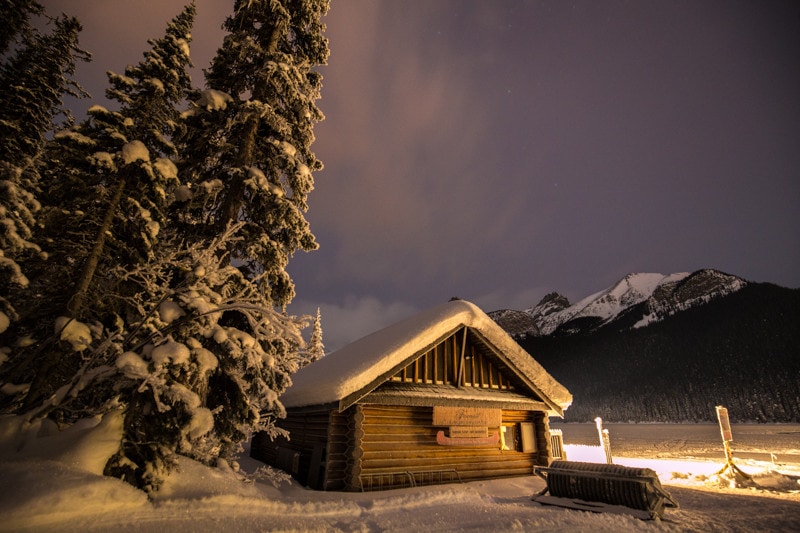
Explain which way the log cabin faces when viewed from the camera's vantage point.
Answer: facing the viewer and to the right of the viewer

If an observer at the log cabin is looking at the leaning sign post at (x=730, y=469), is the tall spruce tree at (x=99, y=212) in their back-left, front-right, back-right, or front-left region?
back-right

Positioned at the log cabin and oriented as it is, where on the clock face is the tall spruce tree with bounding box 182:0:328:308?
The tall spruce tree is roughly at 3 o'clock from the log cabin.

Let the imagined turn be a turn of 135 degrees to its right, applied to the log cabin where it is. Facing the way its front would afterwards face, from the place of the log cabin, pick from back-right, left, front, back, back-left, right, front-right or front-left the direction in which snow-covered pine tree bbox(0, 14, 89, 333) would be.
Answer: front

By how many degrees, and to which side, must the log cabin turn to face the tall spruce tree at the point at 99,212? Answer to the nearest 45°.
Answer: approximately 90° to its right

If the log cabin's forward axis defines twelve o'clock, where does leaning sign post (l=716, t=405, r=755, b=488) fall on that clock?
The leaning sign post is roughly at 10 o'clock from the log cabin.
